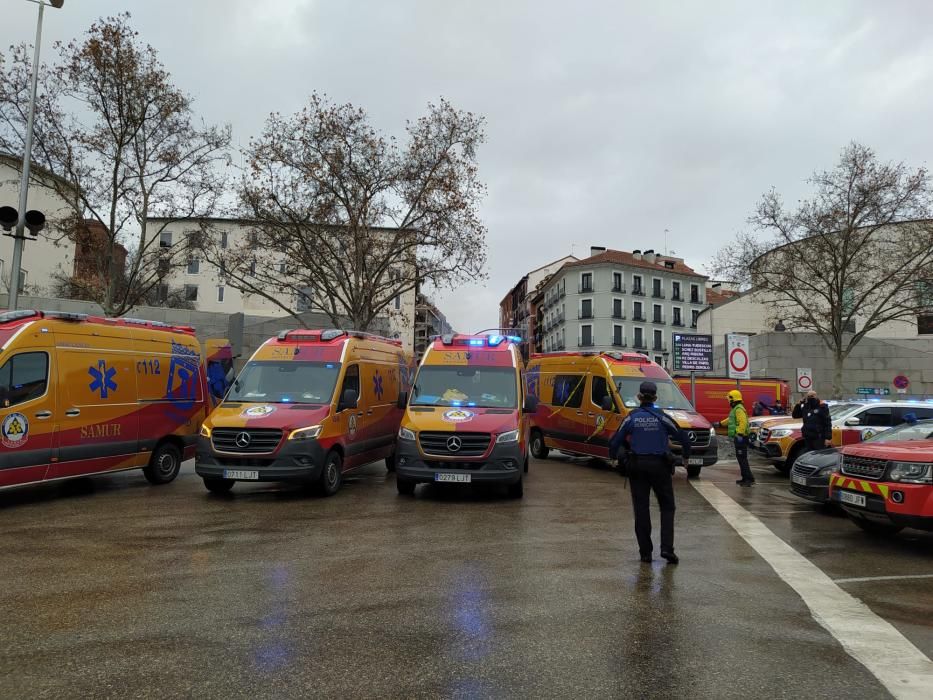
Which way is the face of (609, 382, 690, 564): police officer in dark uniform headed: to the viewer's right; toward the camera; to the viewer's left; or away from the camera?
away from the camera

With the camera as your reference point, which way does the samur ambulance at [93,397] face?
facing the viewer and to the left of the viewer

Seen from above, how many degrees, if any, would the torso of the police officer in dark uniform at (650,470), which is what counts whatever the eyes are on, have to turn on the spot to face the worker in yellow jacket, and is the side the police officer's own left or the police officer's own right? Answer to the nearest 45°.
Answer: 0° — they already face them

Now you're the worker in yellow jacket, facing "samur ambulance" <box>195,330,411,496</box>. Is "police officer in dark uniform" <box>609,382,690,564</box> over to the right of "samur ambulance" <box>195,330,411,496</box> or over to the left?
left

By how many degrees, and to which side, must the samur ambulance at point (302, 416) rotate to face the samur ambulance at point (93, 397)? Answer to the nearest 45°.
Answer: approximately 45° to its right

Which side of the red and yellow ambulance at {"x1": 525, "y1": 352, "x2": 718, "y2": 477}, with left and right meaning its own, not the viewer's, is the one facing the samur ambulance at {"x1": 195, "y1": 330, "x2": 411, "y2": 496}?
right

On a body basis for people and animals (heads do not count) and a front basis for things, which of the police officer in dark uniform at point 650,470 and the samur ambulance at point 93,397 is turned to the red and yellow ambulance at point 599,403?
the police officer in dark uniform

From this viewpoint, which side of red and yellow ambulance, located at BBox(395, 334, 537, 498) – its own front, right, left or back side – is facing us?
front

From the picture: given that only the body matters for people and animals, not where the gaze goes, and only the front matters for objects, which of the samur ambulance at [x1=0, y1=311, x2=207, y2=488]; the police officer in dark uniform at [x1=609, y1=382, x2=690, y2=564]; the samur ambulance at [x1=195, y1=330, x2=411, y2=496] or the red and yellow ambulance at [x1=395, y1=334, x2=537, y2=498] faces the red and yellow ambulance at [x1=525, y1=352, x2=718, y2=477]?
the police officer in dark uniform

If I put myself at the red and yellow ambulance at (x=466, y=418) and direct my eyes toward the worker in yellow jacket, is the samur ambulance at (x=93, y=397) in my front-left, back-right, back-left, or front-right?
back-right

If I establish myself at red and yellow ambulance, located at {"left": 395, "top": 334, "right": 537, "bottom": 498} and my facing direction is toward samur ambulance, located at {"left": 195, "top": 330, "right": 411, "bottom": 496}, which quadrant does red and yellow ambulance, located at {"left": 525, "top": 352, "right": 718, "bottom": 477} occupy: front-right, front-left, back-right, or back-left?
back-right

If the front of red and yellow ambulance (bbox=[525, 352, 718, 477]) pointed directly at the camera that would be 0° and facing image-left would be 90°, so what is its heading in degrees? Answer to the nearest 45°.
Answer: approximately 315°

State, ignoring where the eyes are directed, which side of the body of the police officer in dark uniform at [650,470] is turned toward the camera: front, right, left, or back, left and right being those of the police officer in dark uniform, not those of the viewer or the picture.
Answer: back

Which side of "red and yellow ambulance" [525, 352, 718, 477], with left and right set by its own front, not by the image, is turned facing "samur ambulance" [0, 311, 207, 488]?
right

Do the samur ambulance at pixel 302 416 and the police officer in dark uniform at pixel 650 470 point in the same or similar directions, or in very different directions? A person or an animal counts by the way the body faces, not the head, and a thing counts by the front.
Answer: very different directions

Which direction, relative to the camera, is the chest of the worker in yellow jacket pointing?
to the viewer's left
